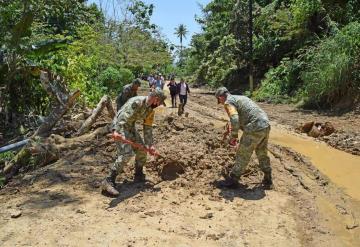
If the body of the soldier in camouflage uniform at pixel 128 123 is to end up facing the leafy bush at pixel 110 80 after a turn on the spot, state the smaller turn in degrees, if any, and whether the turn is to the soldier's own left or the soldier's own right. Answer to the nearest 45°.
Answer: approximately 90° to the soldier's own left

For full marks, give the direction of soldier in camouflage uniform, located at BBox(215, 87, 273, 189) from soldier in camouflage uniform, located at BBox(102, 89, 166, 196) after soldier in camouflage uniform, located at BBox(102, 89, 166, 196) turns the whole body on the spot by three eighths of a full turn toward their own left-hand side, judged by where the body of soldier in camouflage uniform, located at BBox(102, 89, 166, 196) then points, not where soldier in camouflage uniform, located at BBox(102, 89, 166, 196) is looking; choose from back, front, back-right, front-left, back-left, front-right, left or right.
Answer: back-right

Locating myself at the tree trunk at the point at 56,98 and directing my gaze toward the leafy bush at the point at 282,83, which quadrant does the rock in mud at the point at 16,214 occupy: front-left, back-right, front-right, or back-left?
back-right

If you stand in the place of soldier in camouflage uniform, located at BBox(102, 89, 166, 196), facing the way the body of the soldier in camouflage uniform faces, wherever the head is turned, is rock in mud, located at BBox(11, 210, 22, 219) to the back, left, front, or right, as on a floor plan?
back

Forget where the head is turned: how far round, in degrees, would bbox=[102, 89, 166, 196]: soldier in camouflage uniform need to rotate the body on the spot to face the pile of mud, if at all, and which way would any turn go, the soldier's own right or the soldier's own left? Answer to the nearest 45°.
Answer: approximately 45° to the soldier's own left

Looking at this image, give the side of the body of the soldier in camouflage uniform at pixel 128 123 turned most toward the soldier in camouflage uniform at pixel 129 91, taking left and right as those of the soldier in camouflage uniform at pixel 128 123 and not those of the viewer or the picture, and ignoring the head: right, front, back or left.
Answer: left

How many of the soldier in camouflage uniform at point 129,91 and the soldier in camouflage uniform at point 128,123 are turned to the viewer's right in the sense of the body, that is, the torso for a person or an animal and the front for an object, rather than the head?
2

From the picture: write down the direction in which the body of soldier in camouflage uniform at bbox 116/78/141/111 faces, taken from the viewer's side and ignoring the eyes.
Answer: to the viewer's right

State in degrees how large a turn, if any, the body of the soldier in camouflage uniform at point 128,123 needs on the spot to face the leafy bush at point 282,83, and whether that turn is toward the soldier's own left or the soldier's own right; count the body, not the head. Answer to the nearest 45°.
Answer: approximately 45° to the soldier's own left

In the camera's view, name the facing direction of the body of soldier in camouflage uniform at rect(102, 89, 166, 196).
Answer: to the viewer's right
